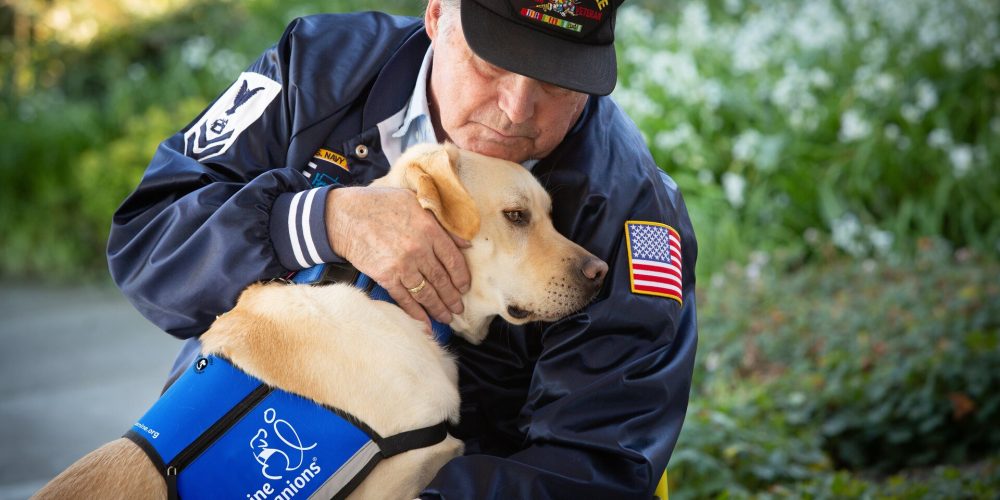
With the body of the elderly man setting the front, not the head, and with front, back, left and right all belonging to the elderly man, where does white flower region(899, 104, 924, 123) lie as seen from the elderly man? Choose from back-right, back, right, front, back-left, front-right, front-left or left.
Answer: back-left

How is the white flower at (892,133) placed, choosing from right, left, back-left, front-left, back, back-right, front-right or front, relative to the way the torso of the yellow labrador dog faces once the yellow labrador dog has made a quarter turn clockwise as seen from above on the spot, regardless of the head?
back-left

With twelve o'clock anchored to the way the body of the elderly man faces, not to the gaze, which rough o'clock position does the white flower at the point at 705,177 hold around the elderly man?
The white flower is roughly at 7 o'clock from the elderly man.

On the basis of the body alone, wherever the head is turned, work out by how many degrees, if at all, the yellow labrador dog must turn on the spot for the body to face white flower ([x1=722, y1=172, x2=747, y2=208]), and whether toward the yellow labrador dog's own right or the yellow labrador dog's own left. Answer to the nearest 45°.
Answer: approximately 45° to the yellow labrador dog's own left

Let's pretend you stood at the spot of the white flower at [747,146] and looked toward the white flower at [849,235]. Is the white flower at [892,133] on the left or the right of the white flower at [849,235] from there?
left

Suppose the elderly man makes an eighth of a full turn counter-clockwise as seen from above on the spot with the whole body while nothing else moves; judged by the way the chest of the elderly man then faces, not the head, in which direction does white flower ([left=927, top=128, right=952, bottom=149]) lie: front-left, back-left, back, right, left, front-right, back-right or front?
left

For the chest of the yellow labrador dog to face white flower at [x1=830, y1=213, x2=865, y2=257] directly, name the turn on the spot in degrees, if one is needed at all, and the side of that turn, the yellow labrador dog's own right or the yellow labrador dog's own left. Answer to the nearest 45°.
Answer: approximately 45° to the yellow labrador dog's own left

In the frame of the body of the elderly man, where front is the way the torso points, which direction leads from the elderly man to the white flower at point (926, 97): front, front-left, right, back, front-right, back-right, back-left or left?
back-left

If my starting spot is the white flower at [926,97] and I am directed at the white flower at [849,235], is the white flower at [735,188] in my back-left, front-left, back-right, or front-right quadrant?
front-right

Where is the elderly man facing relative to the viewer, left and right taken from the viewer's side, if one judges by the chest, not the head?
facing the viewer

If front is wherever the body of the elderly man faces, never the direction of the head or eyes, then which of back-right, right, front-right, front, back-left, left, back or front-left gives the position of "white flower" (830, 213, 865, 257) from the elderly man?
back-left

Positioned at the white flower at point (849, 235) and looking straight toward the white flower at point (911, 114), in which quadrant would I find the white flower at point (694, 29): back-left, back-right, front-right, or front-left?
front-left

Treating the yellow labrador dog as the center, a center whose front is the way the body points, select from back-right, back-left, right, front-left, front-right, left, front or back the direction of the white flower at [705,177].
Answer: front-left

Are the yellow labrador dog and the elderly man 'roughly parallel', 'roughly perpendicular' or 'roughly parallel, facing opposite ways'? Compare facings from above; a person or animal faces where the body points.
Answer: roughly perpendicular

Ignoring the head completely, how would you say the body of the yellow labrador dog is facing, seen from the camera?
to the viewer's right

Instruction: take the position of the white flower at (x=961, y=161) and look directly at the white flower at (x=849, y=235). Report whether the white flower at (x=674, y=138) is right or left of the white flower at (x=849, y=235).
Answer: right
